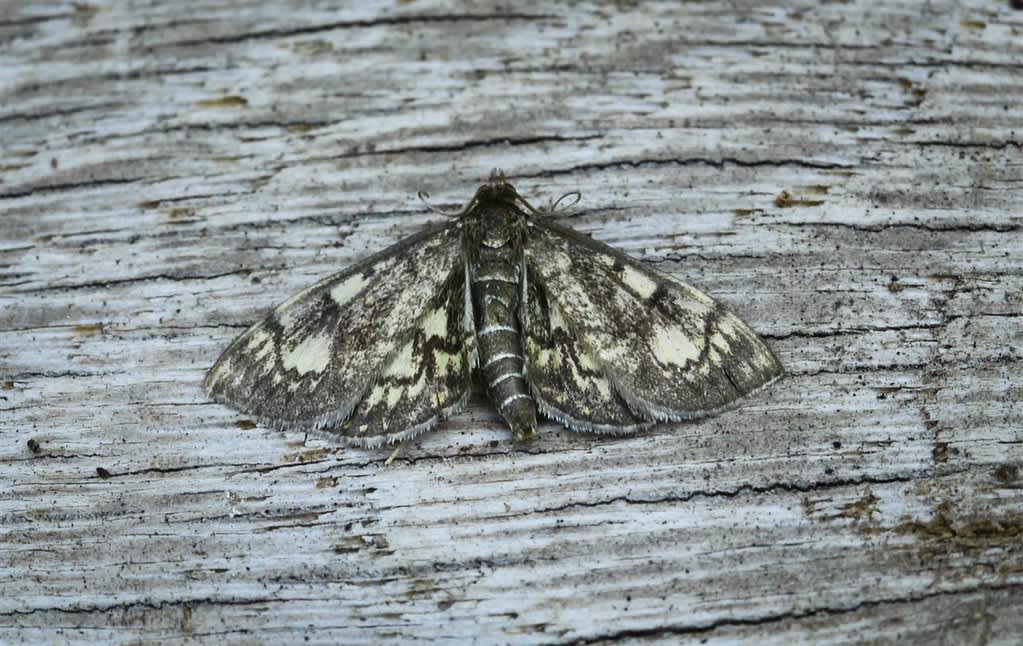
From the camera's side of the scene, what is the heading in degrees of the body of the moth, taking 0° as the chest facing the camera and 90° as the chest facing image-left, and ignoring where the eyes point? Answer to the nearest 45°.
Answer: approximately 180°
